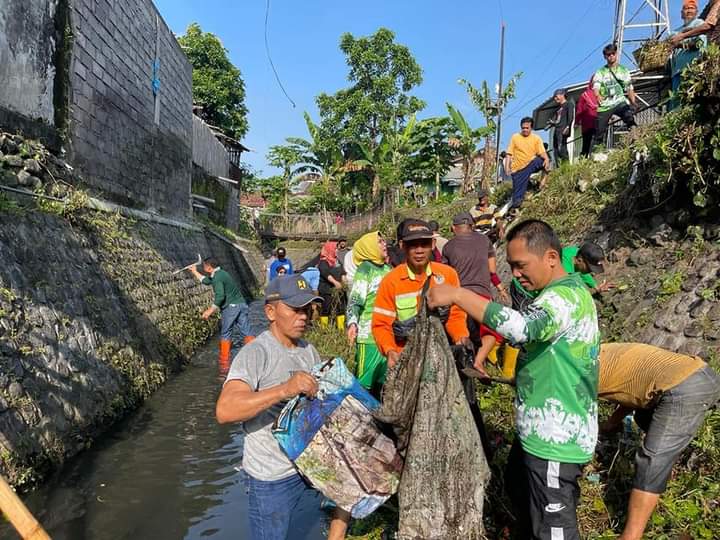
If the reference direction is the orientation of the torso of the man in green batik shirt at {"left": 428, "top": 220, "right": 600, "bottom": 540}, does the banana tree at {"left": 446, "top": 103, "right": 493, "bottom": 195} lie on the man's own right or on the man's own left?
on the man's own right

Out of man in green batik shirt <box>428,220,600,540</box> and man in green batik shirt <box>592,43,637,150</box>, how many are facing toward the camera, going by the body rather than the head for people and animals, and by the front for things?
1

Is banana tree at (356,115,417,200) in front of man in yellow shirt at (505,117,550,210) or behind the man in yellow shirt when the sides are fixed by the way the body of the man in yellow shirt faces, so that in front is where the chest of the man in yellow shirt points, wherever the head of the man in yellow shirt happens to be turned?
behind

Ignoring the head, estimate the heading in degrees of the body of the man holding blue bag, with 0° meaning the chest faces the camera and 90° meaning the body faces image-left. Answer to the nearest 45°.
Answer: approximately 315°

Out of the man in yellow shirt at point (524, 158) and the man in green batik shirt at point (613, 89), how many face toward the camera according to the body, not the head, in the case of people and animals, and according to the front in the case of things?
2

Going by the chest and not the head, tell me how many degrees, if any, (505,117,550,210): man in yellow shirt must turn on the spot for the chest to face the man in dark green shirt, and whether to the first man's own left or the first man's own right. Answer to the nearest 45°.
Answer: approximately 45° to the first man's own right

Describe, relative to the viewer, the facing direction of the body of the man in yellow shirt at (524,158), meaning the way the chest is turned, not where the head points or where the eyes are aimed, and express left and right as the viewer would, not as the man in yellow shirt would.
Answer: facing the viewer

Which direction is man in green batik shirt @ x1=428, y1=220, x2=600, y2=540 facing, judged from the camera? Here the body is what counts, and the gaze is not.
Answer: to the viewer's left

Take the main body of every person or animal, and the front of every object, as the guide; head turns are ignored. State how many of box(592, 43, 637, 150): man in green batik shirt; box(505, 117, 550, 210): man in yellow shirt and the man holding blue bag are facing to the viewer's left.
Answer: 0

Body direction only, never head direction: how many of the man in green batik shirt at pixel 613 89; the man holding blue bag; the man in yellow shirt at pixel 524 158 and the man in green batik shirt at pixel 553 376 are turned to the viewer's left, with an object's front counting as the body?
1

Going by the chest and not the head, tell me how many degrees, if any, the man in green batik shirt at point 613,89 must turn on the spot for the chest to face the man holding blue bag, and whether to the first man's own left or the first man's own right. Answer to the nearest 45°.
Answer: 0° — they already face them

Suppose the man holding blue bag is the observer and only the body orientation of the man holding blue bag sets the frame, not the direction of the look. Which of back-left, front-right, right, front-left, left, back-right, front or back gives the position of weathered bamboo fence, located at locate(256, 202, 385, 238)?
back-left

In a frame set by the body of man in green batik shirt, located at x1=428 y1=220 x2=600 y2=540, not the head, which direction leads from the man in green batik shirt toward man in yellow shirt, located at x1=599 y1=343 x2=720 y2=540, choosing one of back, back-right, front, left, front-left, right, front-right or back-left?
back-right

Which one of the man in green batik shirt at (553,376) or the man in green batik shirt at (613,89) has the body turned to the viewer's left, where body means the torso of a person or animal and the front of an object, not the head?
the man in green batik shirt at (553,376)

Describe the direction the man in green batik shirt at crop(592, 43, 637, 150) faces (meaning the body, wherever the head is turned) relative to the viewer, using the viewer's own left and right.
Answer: facing the viewer

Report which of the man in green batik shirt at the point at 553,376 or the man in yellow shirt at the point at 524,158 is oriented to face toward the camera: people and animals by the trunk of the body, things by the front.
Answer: the man in yellow shirt

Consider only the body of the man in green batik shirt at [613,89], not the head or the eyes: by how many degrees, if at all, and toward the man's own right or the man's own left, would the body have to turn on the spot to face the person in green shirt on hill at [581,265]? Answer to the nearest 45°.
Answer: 0° — they already face them

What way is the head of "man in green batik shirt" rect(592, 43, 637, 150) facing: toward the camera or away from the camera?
toward the camera

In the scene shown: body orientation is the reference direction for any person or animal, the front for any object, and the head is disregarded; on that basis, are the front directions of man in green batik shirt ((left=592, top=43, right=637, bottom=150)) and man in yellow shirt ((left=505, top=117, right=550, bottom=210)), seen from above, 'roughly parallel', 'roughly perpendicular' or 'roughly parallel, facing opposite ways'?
roughly parallel
